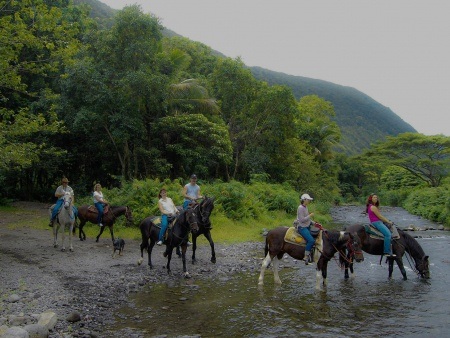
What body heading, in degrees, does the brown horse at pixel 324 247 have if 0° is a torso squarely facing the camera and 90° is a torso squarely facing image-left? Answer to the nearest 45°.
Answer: approximately 270°

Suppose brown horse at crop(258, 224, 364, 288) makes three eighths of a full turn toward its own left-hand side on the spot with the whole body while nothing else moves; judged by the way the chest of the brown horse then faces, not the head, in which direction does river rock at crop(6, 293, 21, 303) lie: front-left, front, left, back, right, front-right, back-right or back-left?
left

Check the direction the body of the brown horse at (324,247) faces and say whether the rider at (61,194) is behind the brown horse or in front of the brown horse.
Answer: behind

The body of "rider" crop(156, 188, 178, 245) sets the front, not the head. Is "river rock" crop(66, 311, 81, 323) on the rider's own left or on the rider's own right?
on the rider's own right

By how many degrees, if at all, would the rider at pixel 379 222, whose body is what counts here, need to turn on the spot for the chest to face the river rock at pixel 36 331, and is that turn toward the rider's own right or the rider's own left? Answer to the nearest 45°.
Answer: approximately 135° to the rider's own right

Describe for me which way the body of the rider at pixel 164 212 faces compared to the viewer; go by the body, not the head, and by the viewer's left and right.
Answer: facing the viewer and to the right of the viewer

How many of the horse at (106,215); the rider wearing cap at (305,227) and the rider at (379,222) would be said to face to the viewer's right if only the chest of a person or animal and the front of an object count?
3

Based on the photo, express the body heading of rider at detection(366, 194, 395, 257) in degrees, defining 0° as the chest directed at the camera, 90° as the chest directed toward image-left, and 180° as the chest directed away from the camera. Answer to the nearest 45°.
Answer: approximately 270°

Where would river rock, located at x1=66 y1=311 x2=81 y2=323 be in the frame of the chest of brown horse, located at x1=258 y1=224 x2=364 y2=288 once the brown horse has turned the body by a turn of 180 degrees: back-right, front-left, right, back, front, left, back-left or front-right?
front-left

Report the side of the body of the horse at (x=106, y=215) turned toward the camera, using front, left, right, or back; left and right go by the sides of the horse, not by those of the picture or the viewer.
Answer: right

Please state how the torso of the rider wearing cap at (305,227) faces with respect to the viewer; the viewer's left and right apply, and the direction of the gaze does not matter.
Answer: facing to the right of the viewer

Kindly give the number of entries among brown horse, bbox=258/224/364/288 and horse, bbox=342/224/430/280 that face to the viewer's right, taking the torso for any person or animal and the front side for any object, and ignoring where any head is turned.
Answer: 2

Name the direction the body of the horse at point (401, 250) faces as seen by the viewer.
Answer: to the viewer's right

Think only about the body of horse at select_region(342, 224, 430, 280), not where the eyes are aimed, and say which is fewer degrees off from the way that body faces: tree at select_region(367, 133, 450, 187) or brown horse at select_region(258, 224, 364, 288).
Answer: the tree

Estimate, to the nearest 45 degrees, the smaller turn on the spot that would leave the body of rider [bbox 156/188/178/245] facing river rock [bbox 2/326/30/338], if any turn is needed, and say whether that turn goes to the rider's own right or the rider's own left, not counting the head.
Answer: approximately 45° to the rider's own right
